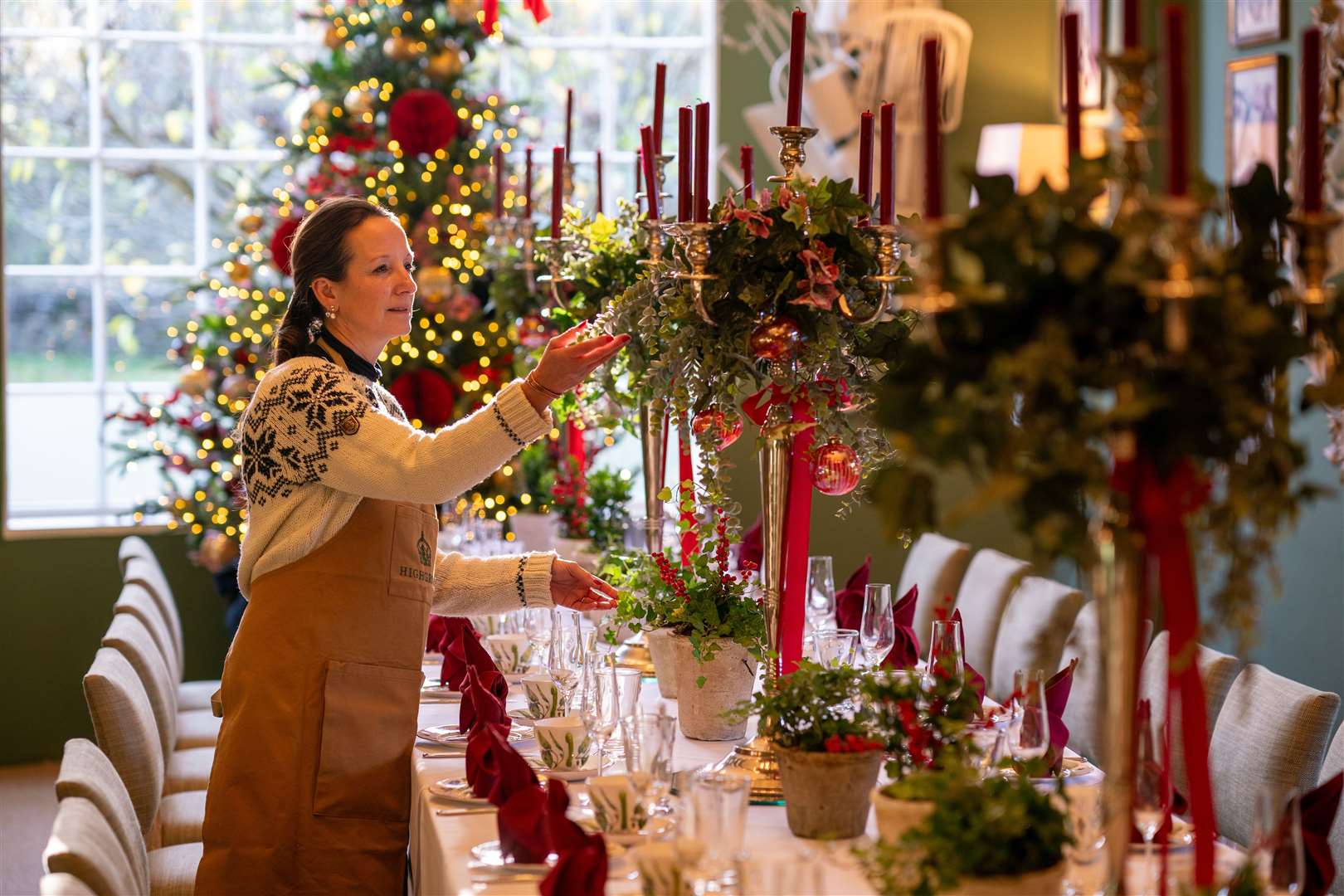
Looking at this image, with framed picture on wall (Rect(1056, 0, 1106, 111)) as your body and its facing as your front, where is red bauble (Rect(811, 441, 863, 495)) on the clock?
The red bauble is roughly at 12 o'clock from the framed picture on wall.

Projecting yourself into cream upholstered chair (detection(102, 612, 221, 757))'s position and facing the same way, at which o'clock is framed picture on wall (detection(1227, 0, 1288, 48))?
The framed picture on wall is roughly at 12 o'clock from the cream upholstered chair.

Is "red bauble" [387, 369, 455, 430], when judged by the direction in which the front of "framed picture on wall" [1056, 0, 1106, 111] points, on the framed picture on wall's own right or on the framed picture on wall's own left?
on the framed picture on wall's own right

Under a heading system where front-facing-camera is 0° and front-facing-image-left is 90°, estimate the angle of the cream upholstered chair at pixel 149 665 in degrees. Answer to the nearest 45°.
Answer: approximately 270°

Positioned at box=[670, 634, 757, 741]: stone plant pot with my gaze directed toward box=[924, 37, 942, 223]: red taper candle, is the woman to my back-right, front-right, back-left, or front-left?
back-right

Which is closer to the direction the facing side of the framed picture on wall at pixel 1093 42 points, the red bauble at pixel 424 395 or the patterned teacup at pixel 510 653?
the patterned teacup

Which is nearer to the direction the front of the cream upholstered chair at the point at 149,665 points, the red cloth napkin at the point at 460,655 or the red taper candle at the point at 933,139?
the red cloth napkin

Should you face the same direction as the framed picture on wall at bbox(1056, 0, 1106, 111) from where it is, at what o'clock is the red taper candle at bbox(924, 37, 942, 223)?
The red taper candle is roughly at 12 o'clock from the framed picture on wall.
